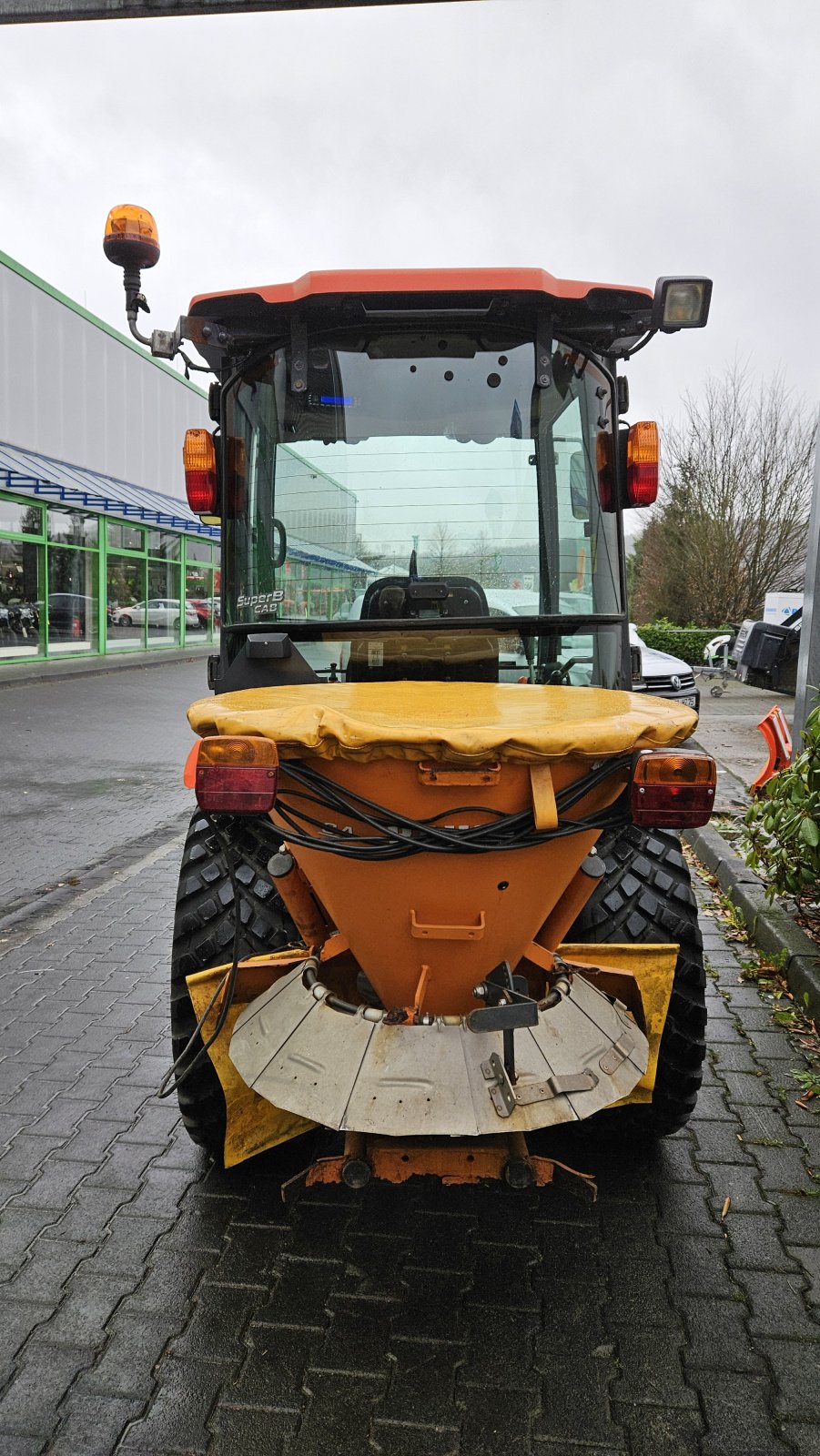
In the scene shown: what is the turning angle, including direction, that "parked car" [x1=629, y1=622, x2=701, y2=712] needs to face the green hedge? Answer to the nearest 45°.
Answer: approximately 135° to its left

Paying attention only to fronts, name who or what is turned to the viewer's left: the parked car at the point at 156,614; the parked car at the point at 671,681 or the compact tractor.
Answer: the parked car at the point at 156,614

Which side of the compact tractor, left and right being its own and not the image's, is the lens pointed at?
back

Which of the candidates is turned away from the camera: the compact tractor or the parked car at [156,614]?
the compact tractor

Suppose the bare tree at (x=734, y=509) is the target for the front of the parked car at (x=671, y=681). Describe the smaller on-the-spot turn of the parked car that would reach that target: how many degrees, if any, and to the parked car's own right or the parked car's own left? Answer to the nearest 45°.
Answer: approximately 135° to the parked car's own left

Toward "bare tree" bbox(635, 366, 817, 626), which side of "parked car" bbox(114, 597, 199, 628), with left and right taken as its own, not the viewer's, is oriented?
back
